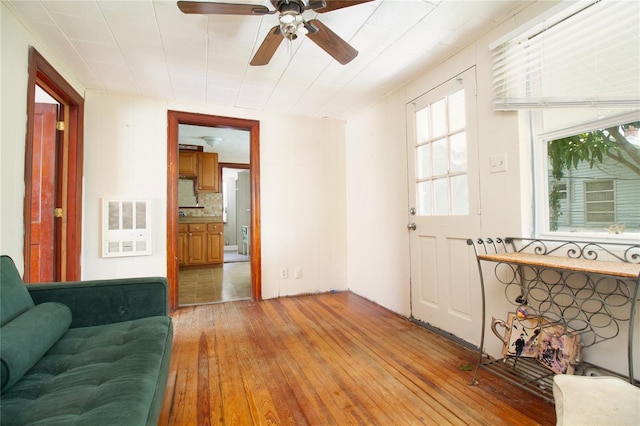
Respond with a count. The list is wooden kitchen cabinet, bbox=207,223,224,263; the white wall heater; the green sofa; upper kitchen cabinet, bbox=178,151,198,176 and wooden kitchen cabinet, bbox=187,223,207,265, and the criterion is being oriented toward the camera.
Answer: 4

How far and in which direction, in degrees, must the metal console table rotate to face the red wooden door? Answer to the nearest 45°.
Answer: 0° — it already faces it

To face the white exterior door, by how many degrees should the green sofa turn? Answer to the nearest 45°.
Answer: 0° — it already faces it

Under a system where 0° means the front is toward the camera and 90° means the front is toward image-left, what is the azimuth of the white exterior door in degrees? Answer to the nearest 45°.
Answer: approximately 45°

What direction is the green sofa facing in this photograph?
to the viewer's right
